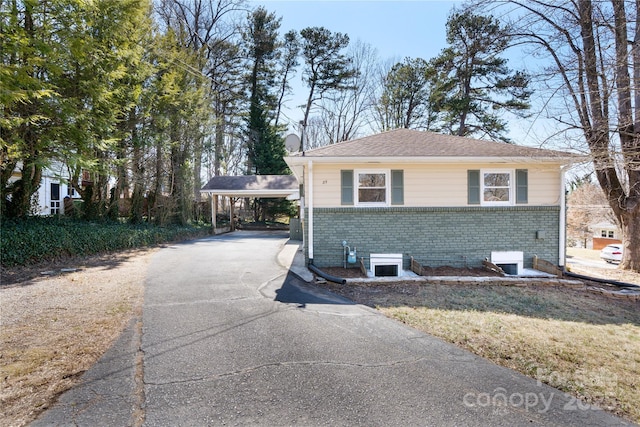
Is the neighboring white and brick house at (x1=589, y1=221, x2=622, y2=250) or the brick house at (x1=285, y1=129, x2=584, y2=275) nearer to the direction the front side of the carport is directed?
the brick house

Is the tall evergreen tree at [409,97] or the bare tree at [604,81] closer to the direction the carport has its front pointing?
the bare tree

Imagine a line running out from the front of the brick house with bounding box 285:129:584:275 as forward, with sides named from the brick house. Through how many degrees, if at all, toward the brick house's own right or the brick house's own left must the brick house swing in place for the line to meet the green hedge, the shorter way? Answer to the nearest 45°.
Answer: approximately 90° to the brick house's own right

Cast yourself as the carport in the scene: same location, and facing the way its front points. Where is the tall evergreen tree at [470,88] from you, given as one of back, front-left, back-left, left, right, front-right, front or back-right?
left

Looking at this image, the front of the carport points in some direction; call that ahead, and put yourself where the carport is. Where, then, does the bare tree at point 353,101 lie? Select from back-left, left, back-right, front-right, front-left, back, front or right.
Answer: back-left

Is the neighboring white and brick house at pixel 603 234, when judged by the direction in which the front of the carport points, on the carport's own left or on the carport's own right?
on the carport's own left

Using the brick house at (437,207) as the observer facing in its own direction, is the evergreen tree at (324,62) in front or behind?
behind

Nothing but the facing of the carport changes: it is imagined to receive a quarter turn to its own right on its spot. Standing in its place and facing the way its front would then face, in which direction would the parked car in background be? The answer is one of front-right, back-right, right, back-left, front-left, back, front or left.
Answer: back

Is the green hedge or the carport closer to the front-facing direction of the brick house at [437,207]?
the green hedge

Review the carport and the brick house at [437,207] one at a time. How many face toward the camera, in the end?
2

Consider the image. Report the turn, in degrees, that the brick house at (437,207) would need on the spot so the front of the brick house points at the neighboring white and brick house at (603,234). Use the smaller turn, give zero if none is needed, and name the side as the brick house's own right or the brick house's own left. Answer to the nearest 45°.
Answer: approximately 135° to the brick house's own left

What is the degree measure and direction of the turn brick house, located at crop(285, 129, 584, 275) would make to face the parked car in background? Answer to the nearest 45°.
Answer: approximately 135° to its left

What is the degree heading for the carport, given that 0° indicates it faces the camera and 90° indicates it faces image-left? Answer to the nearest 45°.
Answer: approximately 0°
